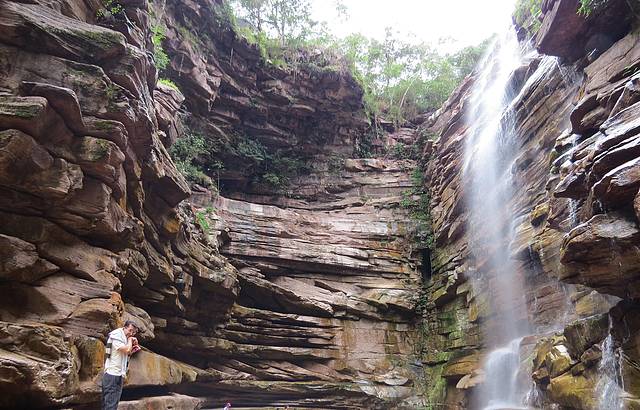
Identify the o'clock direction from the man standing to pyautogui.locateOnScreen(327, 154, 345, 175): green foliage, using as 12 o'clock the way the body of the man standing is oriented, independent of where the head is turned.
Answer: The green foliage is roughly at 10 o'clock from the man standing.

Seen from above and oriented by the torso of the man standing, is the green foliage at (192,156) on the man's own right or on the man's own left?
on the man's own left

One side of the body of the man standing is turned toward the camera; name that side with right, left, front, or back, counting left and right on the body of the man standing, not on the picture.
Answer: right

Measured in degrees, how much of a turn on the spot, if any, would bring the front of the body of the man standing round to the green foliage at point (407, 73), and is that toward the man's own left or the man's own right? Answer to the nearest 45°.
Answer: approximately 45° to the man's own left

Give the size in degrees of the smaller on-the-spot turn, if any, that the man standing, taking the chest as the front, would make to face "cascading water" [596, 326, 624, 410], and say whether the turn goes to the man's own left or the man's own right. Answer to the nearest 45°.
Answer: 0° — they already face it

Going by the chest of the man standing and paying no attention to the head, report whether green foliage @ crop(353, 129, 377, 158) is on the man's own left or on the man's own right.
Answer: on the man's own left

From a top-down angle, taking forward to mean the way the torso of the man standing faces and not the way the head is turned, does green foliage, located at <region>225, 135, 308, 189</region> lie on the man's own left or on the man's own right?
on the man's own left
